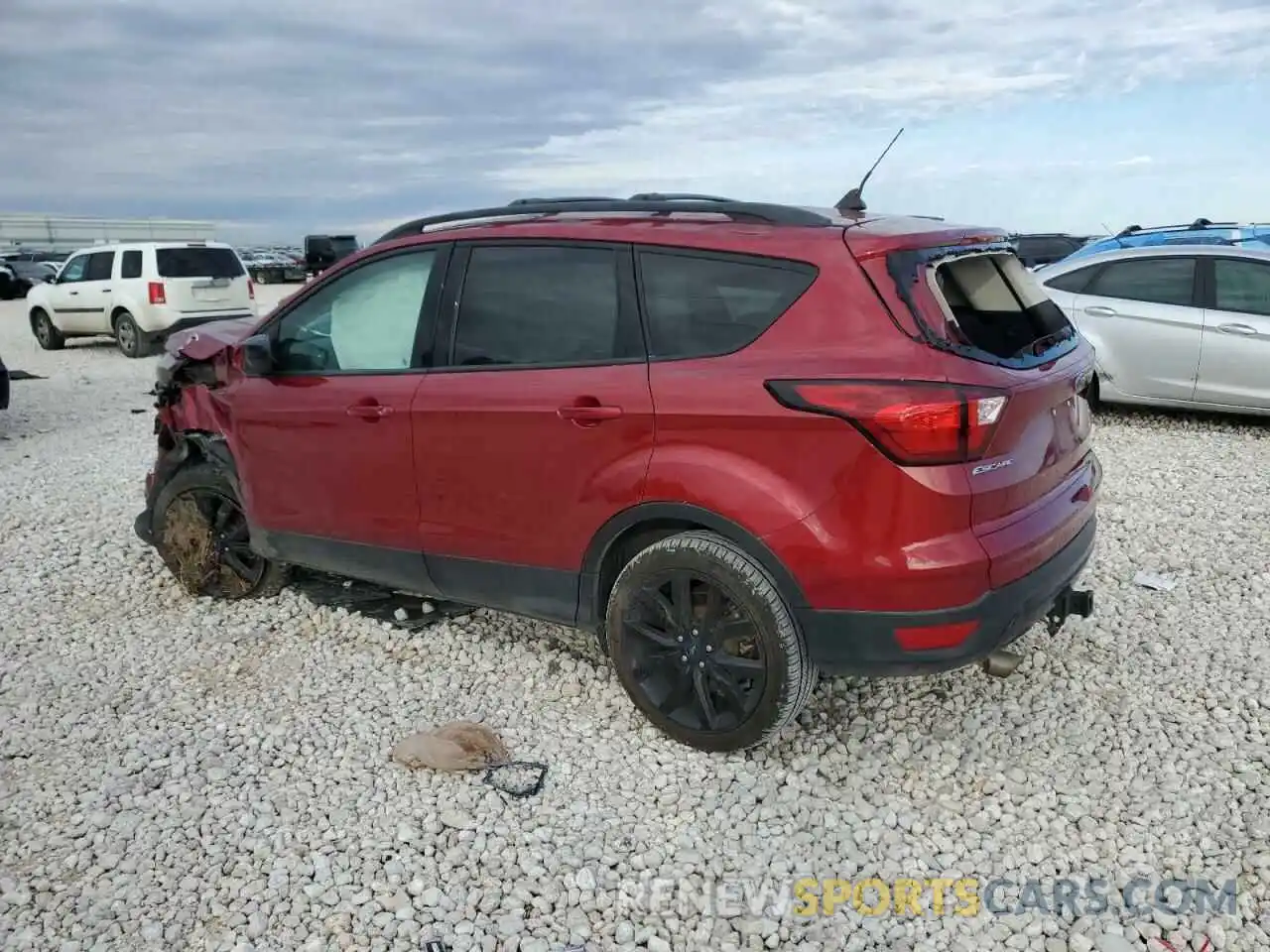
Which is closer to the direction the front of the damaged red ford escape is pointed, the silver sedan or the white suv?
the white suv

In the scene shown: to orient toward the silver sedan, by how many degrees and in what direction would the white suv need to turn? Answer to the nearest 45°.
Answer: approximately 180°

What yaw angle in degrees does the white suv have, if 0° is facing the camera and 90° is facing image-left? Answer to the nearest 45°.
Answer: approximately 135°

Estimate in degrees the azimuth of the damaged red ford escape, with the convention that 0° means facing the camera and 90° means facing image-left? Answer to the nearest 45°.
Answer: approximately 135°

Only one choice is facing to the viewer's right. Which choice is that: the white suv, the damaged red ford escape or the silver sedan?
the silver sedan

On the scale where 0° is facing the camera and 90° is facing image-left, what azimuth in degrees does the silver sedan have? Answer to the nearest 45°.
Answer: approximately 270°

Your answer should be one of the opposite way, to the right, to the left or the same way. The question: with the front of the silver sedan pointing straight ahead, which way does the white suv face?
the opposite way

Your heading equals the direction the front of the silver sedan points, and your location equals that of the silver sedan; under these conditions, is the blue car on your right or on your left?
on your left

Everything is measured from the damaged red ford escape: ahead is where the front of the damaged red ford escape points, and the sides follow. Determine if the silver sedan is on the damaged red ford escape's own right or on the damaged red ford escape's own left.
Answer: on the damaged red ford escape's own right

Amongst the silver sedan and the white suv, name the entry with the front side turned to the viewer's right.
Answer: the silver sedan

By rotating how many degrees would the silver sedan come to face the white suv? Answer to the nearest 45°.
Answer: approximately 180°

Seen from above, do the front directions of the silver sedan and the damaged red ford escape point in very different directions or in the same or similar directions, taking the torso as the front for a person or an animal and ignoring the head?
very different directions

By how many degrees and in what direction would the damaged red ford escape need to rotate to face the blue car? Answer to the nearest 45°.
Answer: approximately 90° to its right

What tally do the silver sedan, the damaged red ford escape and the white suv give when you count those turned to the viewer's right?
1
